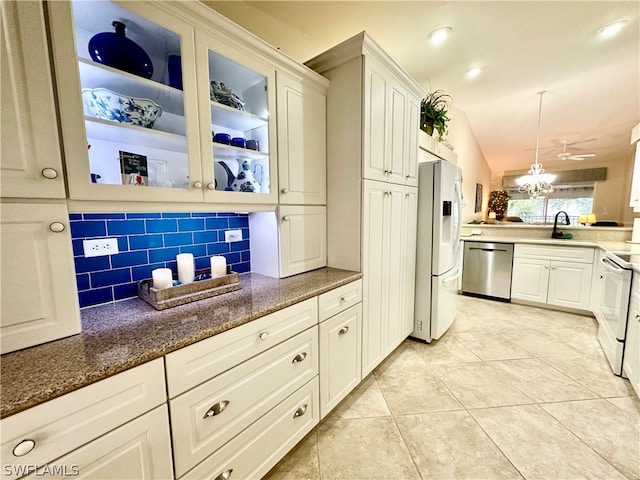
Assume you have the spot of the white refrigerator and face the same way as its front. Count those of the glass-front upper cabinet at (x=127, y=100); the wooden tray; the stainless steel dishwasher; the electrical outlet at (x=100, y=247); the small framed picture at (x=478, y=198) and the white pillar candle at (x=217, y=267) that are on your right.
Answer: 4

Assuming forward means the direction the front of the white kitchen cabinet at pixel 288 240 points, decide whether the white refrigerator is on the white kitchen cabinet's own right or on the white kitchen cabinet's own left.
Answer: on the white kitchen cabinet's own left

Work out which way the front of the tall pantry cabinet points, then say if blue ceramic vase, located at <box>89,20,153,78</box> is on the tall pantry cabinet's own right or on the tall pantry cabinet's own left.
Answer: on the tall pantry cabinet's own right

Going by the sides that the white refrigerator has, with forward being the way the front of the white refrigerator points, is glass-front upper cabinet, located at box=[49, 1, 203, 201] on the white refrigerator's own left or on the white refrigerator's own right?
on the white refrigerator's own right

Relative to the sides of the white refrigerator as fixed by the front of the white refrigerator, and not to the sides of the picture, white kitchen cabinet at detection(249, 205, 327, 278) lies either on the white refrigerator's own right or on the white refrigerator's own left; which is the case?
on the white refrigerator's own right

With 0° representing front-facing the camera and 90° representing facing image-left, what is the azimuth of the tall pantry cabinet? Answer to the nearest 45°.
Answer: approximately 315°
